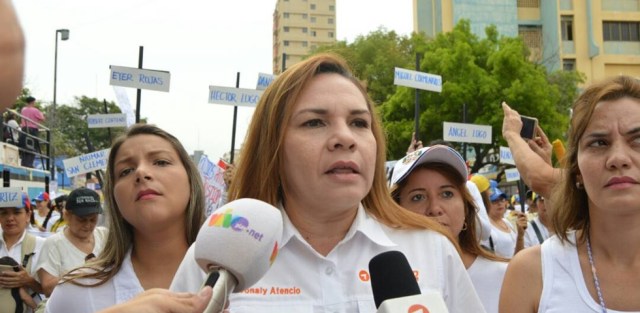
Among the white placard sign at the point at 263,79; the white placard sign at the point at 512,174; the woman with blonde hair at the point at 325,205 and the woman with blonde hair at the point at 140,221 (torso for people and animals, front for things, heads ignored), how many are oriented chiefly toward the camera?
4

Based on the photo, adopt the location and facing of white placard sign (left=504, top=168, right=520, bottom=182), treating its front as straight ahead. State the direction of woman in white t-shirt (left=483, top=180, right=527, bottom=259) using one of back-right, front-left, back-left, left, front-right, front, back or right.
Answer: front

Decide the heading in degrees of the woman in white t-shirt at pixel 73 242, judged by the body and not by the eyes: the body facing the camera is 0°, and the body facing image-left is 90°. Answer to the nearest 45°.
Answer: approximately 315°

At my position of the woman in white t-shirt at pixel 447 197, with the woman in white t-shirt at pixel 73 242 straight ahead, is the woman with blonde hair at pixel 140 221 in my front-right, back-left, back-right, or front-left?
front-left

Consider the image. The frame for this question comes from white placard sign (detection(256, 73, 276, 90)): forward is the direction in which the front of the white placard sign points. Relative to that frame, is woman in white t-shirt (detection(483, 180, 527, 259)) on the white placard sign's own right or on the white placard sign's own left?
on the white placard sign's own left

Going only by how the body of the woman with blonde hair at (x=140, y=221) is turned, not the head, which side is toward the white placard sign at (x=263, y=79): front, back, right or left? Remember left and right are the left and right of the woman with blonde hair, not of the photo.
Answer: back

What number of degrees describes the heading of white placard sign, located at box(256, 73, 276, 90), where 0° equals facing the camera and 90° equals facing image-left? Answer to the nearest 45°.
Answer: approximately 0°

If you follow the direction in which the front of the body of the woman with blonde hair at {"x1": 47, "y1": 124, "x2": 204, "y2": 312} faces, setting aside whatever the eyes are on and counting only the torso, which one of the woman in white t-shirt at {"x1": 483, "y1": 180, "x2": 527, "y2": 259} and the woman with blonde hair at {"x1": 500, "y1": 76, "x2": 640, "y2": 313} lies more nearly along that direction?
the woman with blonde hair

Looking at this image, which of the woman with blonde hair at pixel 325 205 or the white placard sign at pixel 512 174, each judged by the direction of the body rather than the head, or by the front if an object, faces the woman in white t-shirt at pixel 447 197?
the white placard sign

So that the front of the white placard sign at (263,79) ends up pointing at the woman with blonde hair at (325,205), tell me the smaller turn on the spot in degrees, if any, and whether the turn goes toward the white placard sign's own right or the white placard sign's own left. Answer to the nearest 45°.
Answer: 0° — it already faces them

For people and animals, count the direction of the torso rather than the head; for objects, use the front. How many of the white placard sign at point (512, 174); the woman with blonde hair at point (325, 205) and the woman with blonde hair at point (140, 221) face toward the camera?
3

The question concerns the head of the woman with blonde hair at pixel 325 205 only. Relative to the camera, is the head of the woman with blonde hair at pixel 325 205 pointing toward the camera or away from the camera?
toward the camera

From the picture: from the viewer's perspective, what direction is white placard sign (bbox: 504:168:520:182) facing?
toward the camera
